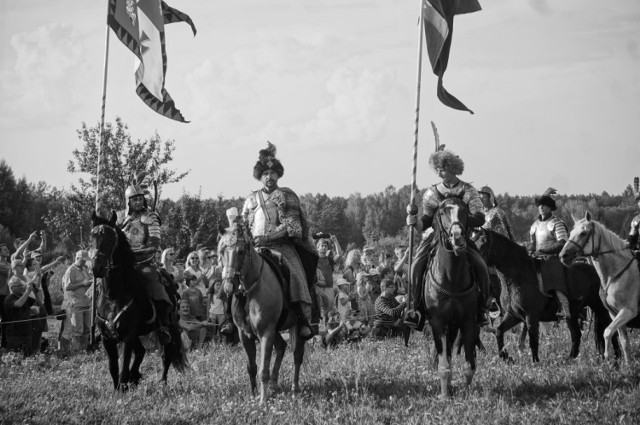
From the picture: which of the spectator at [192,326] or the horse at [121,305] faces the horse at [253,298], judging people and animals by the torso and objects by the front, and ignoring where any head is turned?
the spectator

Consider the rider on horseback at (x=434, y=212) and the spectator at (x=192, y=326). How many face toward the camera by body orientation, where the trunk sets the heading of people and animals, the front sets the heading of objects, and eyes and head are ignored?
2

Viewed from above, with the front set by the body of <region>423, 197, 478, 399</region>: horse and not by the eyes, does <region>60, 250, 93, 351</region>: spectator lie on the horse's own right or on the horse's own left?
on the horse's own right

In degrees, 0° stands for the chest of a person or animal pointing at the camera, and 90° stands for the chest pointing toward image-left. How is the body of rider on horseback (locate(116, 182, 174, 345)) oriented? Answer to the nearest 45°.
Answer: approximately 45°

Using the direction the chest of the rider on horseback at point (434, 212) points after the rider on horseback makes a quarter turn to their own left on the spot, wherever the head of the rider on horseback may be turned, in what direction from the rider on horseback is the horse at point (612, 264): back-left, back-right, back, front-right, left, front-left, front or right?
front-left

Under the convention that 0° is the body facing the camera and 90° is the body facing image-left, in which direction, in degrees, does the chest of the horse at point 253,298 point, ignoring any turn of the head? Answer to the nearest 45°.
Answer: approximately 45°

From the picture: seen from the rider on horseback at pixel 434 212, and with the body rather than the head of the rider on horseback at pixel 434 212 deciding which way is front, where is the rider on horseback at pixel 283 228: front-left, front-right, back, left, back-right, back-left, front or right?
right

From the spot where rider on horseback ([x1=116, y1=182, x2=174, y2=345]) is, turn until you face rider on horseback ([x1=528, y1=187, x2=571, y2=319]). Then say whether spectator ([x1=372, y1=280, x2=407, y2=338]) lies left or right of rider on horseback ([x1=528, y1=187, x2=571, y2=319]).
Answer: left

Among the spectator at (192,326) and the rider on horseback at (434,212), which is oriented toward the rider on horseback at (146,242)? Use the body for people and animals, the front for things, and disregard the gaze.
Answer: the spectator

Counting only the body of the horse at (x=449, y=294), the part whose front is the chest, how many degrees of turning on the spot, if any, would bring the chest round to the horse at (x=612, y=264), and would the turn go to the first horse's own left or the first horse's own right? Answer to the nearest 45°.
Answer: approximately 135° to the first horse's own left
